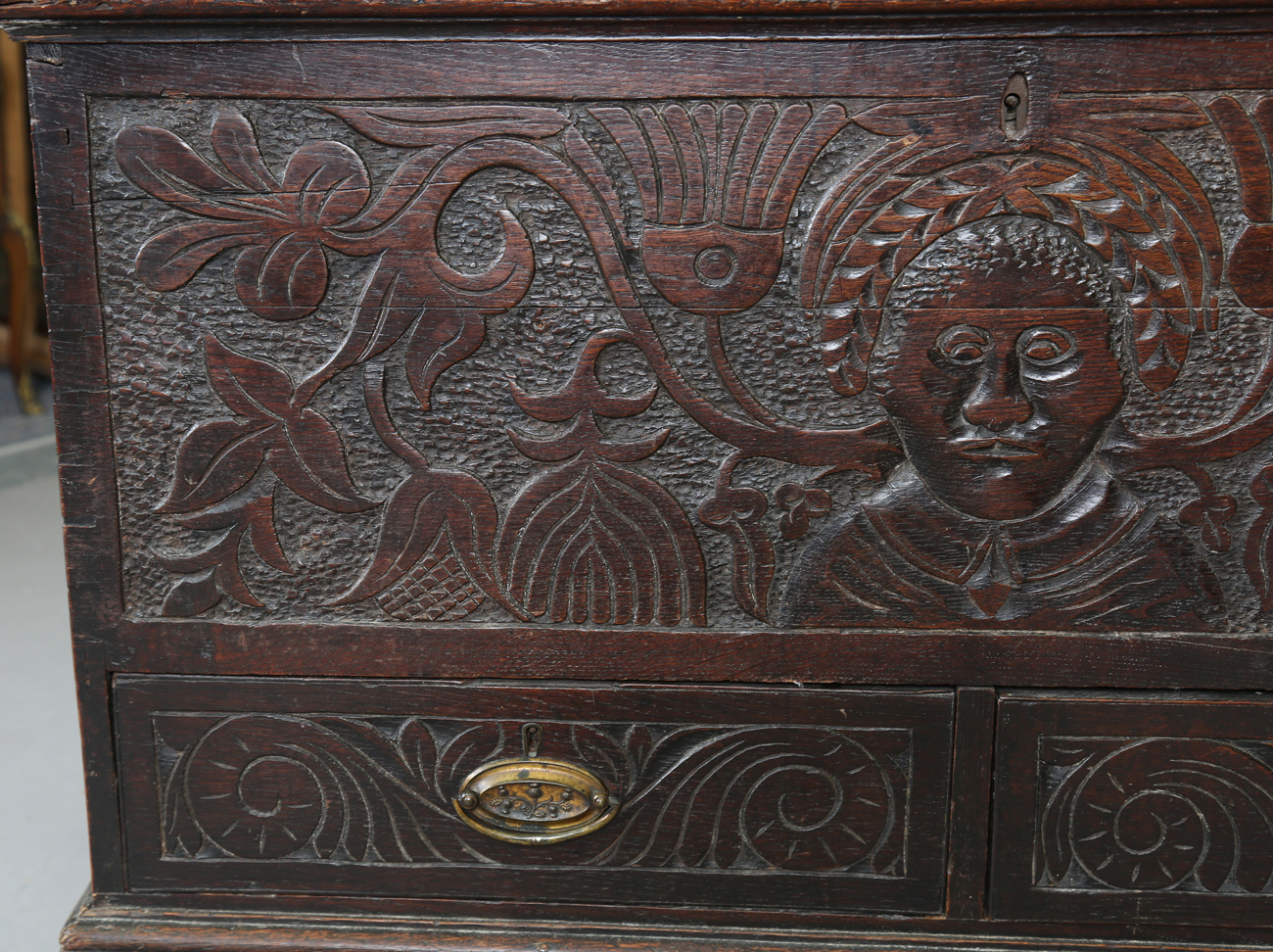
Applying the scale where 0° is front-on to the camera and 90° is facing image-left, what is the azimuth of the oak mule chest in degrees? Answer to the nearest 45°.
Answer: approximately 0°
